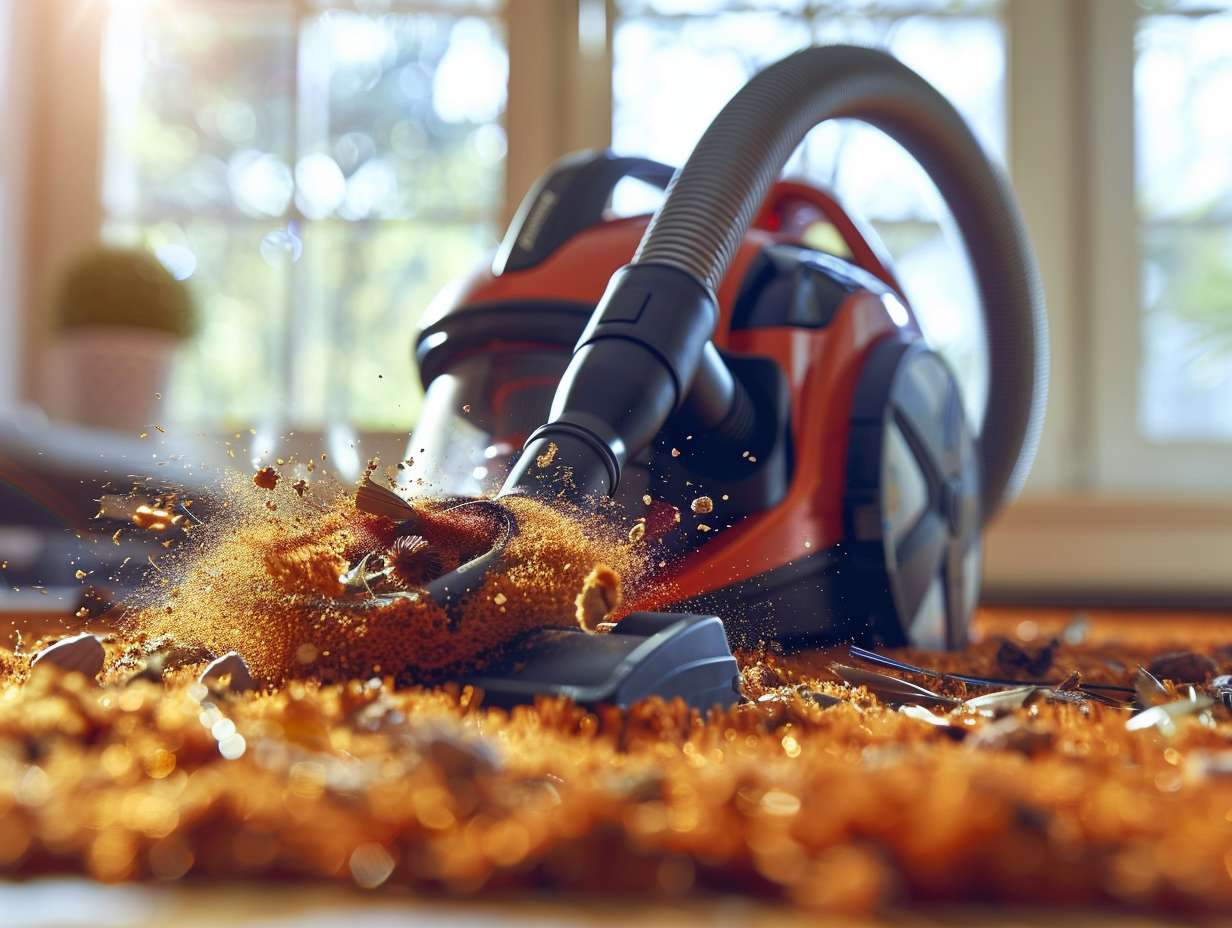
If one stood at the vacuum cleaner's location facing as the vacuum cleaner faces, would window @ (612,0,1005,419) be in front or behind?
behind

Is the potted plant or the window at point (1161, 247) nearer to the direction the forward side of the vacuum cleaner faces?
the potted plant

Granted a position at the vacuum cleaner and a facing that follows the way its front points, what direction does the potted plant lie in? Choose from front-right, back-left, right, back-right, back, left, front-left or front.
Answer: right

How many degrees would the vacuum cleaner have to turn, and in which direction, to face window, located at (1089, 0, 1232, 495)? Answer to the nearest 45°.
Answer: approximately 180°

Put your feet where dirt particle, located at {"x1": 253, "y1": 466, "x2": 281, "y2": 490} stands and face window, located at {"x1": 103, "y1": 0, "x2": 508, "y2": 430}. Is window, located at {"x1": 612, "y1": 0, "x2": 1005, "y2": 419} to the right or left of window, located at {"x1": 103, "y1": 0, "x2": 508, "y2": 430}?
right

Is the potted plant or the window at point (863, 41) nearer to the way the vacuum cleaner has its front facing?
the potted plant

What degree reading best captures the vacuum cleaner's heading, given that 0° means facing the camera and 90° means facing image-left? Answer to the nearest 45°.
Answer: approximately 45°
